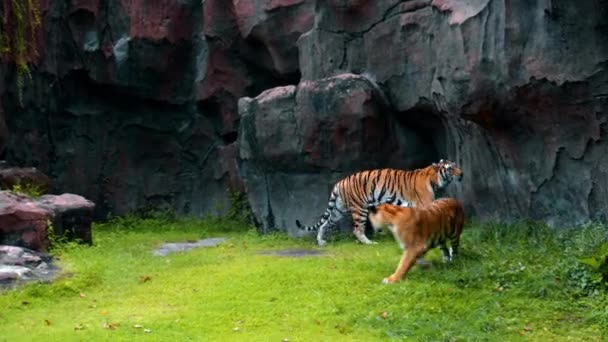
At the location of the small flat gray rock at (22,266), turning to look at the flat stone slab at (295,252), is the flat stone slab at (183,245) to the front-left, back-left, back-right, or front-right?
front-left

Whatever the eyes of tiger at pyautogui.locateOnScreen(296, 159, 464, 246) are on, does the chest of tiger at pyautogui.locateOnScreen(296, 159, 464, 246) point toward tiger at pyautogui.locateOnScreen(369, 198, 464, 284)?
no

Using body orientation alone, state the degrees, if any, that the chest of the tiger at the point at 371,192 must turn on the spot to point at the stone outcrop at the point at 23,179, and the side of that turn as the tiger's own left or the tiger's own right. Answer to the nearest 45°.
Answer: approximately 180°

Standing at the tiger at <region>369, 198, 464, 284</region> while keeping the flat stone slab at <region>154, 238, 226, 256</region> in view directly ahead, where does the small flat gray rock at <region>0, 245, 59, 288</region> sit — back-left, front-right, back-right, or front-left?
front-left

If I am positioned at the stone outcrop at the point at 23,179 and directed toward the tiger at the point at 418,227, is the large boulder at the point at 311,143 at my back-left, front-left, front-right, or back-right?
front-left

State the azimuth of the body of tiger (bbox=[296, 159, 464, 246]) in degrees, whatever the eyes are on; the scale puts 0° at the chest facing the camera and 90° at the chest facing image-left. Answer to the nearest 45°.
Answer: approximately 270°

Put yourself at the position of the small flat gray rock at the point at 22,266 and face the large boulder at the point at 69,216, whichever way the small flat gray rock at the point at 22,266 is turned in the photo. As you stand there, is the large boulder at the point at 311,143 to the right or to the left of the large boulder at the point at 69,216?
right

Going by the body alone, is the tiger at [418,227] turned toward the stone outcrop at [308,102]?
no
